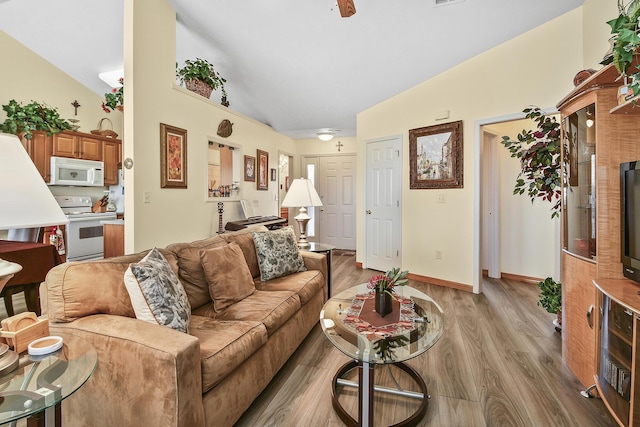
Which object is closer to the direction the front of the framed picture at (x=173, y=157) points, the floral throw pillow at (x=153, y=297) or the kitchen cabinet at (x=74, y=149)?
the floral throw pillow

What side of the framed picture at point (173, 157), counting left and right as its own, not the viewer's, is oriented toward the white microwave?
back

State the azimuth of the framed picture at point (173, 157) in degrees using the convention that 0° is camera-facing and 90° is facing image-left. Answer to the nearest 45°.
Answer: approximately 315°

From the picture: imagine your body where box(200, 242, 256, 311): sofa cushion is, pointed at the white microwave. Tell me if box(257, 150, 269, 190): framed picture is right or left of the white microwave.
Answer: right

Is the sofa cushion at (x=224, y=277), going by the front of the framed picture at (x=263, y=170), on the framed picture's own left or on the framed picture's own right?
on the framed picture's own right

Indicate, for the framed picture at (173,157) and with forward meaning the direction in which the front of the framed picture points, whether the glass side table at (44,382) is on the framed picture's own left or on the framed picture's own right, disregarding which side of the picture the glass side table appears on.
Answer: on the framed picture's own right

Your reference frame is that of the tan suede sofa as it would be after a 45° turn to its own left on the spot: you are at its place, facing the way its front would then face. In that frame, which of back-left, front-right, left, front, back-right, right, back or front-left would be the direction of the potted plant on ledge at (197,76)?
left

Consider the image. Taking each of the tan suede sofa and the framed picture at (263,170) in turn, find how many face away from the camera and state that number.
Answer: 0

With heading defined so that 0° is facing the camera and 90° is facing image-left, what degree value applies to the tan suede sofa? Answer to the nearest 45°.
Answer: approximately 315°

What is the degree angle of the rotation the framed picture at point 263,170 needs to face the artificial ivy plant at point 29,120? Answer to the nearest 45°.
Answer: approximately 135° to its right

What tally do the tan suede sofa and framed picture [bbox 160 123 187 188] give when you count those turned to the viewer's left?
0

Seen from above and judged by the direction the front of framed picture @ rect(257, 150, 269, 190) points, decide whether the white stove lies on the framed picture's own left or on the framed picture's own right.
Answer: on the framed picture's own right

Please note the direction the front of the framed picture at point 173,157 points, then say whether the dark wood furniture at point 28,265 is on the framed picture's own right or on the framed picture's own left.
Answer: on the framed picture's own right
